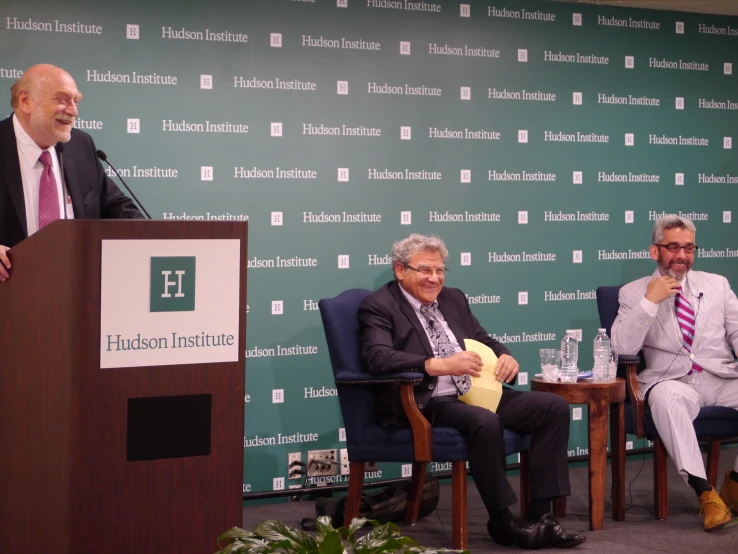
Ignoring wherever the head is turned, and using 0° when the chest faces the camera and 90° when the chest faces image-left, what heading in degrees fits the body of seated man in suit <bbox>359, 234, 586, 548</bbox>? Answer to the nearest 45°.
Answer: approximately 315°

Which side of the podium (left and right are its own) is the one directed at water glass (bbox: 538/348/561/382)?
left

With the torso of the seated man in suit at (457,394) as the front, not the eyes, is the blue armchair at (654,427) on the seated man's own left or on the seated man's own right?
on the seated man's own left

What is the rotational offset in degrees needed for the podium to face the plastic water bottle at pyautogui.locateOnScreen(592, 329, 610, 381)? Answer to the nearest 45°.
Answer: approximately 90° to its left

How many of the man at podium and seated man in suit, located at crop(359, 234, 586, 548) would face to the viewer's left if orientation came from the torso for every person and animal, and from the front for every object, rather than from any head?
0

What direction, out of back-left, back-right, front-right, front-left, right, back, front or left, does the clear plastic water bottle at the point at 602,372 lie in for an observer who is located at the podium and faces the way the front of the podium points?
left

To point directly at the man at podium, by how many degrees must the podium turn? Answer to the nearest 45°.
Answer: approximately 135° to its left

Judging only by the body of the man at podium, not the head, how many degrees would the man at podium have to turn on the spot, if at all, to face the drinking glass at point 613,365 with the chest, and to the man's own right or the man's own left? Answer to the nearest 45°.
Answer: approximately 45° to the man's own left

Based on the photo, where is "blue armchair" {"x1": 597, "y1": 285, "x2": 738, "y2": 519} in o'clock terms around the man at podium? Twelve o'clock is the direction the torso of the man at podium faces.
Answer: The blue armchair is roughly at 10 o'clock from the man at podium.
